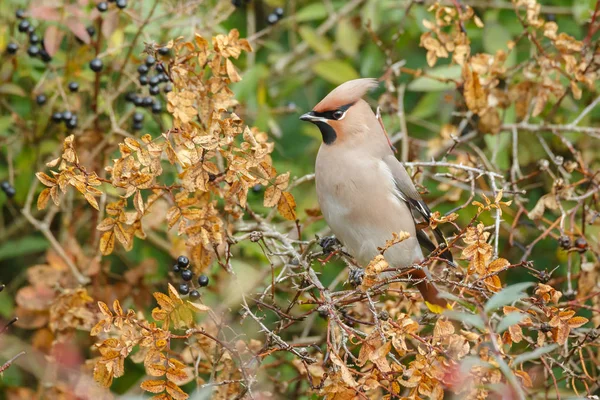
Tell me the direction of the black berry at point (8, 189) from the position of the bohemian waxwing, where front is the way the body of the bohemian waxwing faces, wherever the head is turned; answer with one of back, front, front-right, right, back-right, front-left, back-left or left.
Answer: front-right

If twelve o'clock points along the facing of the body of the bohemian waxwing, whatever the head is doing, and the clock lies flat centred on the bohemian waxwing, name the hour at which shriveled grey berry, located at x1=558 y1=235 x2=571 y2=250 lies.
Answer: The shriveled grey berry is roughly at 8 o'clock from the bohemian waxwing.

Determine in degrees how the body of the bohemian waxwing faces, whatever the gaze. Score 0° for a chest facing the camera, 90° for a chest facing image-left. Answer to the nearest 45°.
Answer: approximately 45°
